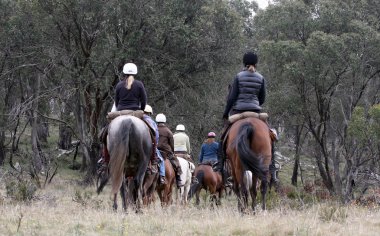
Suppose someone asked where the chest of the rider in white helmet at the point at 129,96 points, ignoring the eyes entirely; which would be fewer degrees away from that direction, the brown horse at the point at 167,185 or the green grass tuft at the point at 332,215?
the brown horse

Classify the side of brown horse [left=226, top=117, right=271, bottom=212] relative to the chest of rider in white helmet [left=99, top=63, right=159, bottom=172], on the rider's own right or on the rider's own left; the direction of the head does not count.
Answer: on the rider's own right

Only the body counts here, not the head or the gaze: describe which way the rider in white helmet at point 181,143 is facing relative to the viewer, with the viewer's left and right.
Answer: facing away from the viewer

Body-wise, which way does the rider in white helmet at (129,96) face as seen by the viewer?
away from the camera

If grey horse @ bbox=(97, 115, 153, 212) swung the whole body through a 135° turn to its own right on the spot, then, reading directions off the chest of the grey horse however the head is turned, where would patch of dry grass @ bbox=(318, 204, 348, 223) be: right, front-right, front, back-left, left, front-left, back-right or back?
front

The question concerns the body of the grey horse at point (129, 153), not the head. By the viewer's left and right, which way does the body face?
facing away from the viewer

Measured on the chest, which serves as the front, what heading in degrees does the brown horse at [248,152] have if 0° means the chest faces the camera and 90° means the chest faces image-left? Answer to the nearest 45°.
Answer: approximately 180°

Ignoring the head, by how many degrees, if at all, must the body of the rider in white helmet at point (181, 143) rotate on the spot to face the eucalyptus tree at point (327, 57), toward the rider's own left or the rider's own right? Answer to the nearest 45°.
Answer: approximately 45° to the rider's own right

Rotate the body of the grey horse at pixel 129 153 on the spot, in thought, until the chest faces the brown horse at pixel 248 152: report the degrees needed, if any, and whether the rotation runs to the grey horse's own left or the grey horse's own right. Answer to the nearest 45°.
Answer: approximately 90° to the grey horse's own right
